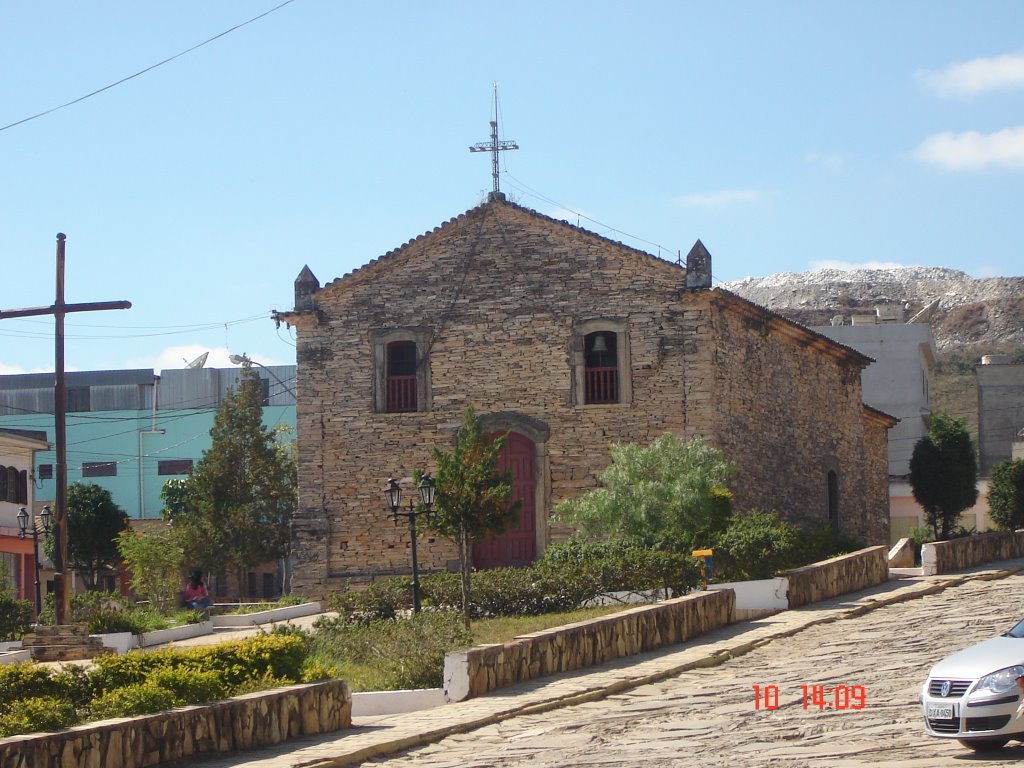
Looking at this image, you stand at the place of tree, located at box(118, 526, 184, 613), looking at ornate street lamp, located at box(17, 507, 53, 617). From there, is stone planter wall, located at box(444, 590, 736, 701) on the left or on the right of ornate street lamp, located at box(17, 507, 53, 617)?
left

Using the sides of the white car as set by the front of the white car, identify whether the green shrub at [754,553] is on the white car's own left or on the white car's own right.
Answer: on the white car's own right

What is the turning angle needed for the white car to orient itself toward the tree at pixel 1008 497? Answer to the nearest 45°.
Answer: approximately 135° to its right

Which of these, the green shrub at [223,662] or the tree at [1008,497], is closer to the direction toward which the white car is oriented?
the green shrub

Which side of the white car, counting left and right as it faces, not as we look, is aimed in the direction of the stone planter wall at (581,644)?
right

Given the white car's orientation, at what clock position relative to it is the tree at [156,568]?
The tree is roughly at 3 o'clock from the white car.

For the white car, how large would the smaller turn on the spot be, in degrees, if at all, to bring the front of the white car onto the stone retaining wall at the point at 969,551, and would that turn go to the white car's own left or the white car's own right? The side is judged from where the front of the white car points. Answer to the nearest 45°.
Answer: approximately 135° to the white car's own right

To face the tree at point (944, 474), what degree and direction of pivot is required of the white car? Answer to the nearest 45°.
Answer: approximately 135° to its right

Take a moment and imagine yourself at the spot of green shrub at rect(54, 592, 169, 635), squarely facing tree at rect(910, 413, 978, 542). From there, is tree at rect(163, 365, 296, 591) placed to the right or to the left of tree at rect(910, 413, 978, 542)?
left

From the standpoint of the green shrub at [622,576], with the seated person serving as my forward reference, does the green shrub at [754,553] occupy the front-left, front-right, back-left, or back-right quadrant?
back-right

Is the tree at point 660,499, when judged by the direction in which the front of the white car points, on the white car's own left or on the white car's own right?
on the white car's own right

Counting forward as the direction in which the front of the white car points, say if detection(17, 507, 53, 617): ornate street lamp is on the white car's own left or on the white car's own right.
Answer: on the white car's own right

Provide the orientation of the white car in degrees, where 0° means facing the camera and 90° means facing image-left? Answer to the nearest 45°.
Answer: approximately 45°

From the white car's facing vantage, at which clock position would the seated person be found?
The seated person is roughly at 3 o'clock from the white car.
